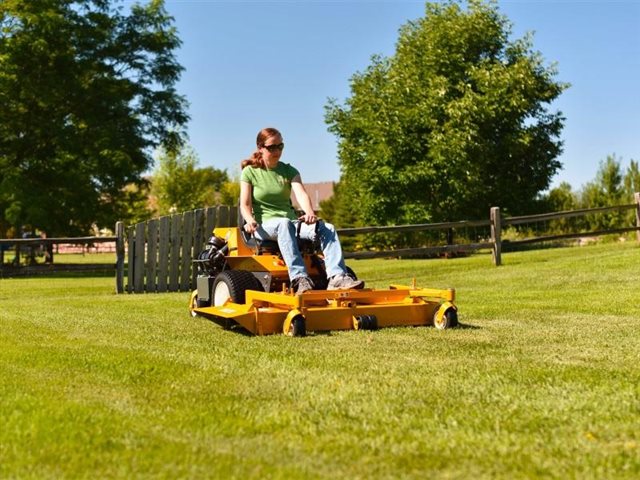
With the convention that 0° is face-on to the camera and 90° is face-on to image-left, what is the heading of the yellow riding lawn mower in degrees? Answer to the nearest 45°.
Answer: approximately 315°

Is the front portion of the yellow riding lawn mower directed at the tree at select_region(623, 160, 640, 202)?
no

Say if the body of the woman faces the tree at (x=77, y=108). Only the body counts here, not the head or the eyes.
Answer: no

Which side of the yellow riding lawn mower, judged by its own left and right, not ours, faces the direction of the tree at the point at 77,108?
back

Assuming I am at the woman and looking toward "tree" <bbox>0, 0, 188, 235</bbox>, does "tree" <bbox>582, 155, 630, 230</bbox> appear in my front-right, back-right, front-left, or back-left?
front-right

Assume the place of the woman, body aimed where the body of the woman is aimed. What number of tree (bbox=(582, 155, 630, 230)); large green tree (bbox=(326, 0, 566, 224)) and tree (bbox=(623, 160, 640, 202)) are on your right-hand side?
0

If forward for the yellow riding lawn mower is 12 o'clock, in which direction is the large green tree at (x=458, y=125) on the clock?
The large green tree is roughly at 8 o'clock from the yellow riding lawn mower.

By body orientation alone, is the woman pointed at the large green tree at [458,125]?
no

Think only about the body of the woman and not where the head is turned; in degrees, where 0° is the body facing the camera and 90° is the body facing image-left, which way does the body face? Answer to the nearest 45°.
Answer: approximately 315°

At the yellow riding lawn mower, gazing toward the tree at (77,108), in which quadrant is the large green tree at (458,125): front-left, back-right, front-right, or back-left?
front-right

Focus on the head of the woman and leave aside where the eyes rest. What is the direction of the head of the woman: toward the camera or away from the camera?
toward the camera

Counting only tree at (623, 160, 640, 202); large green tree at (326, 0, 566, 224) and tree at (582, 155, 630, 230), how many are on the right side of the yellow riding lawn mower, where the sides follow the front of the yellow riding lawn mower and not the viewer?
0
